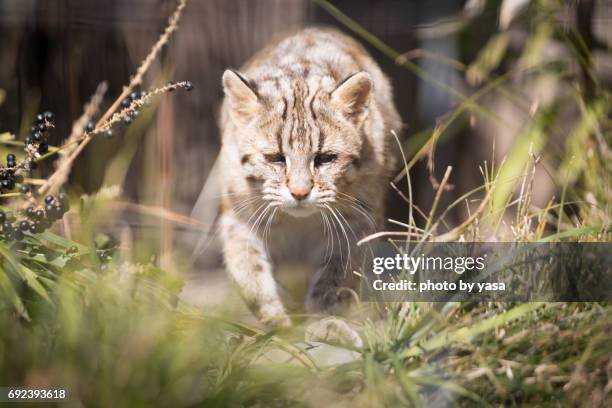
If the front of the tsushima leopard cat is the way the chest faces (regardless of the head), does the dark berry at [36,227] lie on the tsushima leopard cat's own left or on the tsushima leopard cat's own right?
on the tsushima leopard cat's own right

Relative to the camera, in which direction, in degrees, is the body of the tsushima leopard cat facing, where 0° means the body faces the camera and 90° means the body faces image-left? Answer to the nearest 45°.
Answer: approximately 0°
